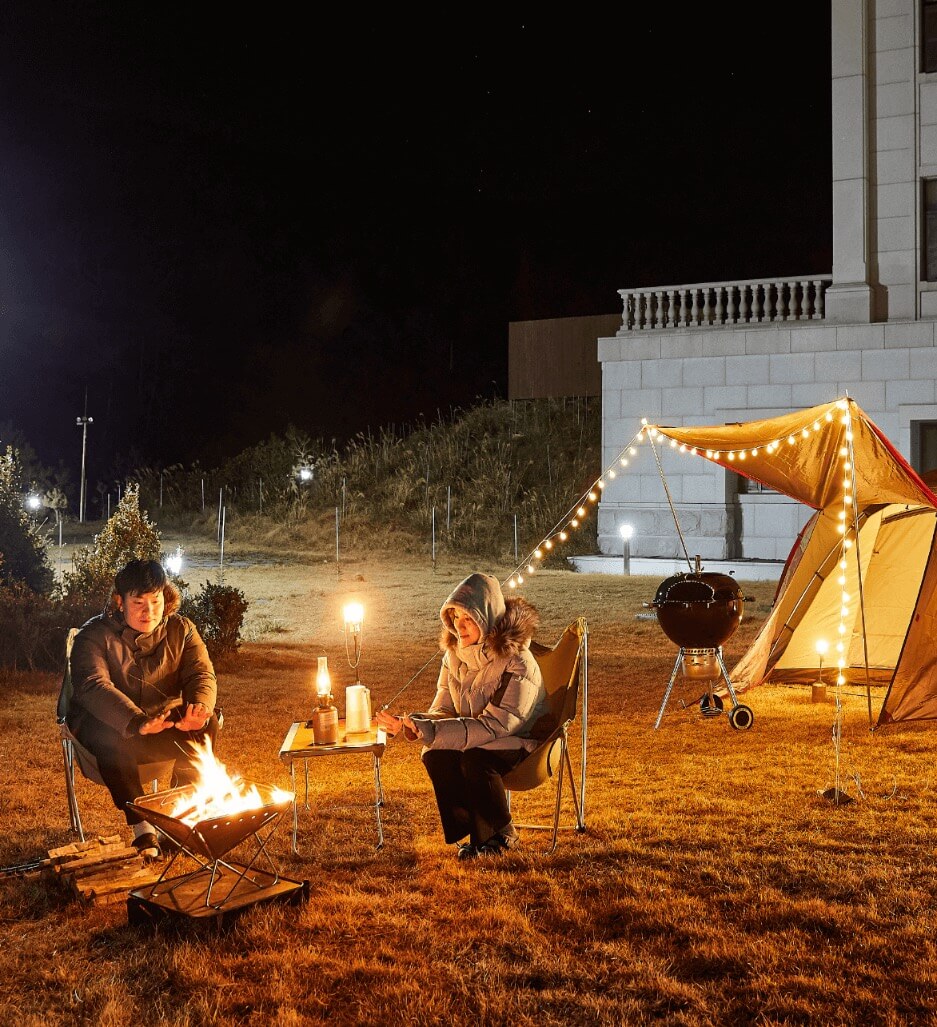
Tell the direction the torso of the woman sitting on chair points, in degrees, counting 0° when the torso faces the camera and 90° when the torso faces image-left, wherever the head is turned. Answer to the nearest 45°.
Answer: approximately 45°

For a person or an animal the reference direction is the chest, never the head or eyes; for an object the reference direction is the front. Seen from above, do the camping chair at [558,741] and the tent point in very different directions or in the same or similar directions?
same or similar directions

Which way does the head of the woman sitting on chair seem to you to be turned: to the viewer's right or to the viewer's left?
to the viewer's left

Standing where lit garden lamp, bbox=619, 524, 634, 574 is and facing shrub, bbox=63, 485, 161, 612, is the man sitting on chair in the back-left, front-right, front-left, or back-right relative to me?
front-left

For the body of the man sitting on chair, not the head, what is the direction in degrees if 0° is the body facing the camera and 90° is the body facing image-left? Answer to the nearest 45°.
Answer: approximately 315°

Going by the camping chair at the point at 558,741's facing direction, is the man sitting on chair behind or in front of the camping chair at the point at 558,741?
in front

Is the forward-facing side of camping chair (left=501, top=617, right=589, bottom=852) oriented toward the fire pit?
yes

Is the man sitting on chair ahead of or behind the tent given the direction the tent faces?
ahead

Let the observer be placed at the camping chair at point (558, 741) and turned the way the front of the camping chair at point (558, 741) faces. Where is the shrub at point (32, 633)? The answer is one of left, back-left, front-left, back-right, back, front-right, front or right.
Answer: right

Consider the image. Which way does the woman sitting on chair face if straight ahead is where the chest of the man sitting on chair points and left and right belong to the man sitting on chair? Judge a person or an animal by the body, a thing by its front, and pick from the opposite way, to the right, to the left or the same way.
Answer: to the right

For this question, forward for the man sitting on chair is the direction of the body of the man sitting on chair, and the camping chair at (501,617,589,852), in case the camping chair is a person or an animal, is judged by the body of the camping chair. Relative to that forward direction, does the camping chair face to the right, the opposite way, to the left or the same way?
to the right

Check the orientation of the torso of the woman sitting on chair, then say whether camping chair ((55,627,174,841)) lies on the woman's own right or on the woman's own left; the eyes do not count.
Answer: on the woman's own right

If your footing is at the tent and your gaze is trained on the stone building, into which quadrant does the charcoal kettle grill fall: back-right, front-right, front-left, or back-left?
back-left

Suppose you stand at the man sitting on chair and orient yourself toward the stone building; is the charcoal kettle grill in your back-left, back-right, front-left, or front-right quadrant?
front-right

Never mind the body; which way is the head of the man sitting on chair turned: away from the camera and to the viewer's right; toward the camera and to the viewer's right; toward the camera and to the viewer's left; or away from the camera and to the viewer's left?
toward the camera and to the viewer's right

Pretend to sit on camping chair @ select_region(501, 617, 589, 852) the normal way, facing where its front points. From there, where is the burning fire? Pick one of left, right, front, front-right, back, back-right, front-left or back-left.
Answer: front

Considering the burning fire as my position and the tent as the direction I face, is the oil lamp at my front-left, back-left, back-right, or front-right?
front-left

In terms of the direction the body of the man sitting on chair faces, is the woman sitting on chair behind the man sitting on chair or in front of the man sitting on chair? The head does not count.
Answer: in front

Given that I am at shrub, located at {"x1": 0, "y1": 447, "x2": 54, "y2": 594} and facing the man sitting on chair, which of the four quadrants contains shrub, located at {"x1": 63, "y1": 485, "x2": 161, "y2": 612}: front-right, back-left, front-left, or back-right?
front-left
